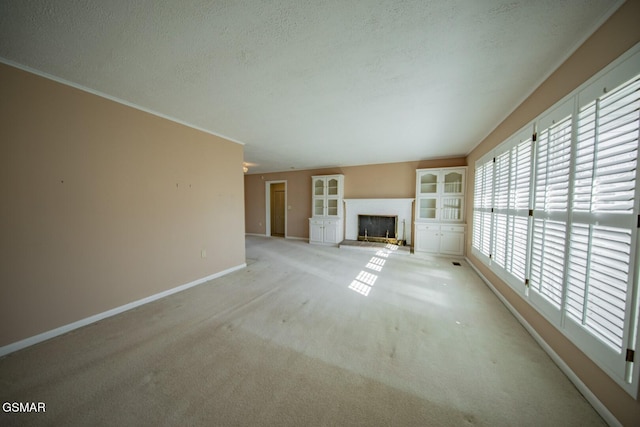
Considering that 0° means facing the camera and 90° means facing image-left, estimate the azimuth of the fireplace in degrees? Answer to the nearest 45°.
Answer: approximately 0°

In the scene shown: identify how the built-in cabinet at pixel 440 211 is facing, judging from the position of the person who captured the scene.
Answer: facing the viewer

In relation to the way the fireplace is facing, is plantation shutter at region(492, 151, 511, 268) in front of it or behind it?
in front

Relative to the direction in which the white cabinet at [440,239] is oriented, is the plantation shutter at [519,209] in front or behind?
in front

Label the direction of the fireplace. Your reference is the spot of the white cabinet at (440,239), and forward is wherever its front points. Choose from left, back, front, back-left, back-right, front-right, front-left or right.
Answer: right

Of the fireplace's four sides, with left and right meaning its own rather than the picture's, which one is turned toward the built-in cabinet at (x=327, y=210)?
right

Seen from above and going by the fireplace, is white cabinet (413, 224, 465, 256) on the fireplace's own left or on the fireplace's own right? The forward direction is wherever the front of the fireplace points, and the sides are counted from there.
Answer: on the fireplace's own left

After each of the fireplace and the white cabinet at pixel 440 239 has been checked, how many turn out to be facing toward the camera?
2

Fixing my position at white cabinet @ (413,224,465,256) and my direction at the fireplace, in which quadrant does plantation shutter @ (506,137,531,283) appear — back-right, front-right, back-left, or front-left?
back-left
